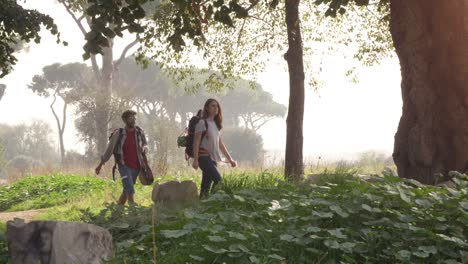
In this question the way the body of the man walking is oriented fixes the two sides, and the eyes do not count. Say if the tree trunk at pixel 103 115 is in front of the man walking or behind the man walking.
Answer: behind

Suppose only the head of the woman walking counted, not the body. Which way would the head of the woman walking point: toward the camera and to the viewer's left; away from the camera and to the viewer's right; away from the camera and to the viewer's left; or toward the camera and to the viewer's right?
toward the camera and to the viewer's right

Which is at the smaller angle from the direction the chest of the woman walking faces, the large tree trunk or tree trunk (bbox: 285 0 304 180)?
the large tree trunk

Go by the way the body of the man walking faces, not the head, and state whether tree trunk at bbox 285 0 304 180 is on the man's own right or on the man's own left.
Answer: on the man's own left

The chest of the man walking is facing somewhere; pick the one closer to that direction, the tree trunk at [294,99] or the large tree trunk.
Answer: the large tree trunk

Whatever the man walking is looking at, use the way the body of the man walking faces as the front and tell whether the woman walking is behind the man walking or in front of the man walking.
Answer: in front

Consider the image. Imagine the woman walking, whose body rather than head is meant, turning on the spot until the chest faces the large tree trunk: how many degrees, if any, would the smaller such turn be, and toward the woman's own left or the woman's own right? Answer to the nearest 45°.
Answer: approximately 45° to the woman's own left

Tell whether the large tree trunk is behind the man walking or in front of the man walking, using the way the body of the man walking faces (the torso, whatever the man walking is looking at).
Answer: in front
